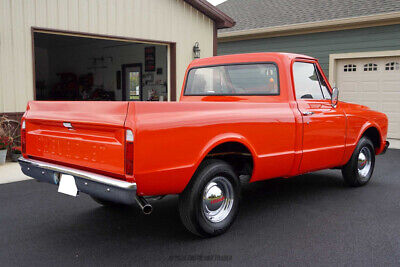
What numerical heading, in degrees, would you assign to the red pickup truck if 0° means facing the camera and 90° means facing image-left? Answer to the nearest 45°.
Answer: approximately 225°

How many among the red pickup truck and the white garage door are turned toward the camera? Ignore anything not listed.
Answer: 1

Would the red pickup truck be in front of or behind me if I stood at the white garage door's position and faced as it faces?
in front

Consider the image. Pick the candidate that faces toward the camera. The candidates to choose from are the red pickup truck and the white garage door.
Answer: the white garage door

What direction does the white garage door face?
toward the camera

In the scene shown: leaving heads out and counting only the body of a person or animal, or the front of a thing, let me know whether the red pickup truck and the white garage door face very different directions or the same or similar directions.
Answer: very different directions

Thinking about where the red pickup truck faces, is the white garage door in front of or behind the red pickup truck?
in front
